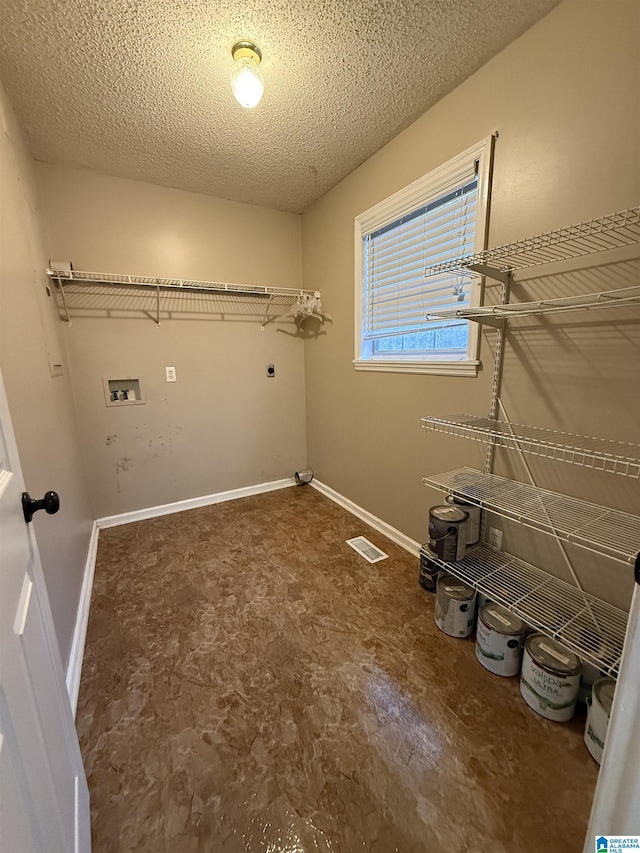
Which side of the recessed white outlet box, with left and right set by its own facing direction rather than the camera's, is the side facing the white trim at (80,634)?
front

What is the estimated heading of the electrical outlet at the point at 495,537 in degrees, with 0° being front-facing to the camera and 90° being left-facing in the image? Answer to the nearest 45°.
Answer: approximately 45°

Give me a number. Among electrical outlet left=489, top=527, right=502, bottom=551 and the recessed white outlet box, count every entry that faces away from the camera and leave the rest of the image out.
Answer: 0

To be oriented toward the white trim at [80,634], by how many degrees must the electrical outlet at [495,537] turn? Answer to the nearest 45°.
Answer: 0° — it already faces it

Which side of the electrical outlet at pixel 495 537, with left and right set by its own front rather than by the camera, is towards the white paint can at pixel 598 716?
left

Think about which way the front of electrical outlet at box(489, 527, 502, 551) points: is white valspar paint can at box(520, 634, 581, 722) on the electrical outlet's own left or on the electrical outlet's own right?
on the electrical outlet's own left

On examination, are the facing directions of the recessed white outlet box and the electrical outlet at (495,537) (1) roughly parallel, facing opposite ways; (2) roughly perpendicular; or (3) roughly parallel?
roughly perpendicular

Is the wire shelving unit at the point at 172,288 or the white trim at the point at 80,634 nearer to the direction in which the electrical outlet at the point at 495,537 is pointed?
the white trim

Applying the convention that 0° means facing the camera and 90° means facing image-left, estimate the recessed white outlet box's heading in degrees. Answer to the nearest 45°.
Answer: approximately 0°

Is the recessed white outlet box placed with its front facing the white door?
yes

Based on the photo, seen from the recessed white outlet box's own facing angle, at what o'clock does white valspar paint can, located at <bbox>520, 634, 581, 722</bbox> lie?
The white valspar paint can is roughly at 11 o'clock from the recessed white outlet box.

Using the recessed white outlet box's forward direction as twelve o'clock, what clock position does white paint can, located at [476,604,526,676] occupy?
The white paint can is roughly at 11 o'clock from the recessed white outlet box.
